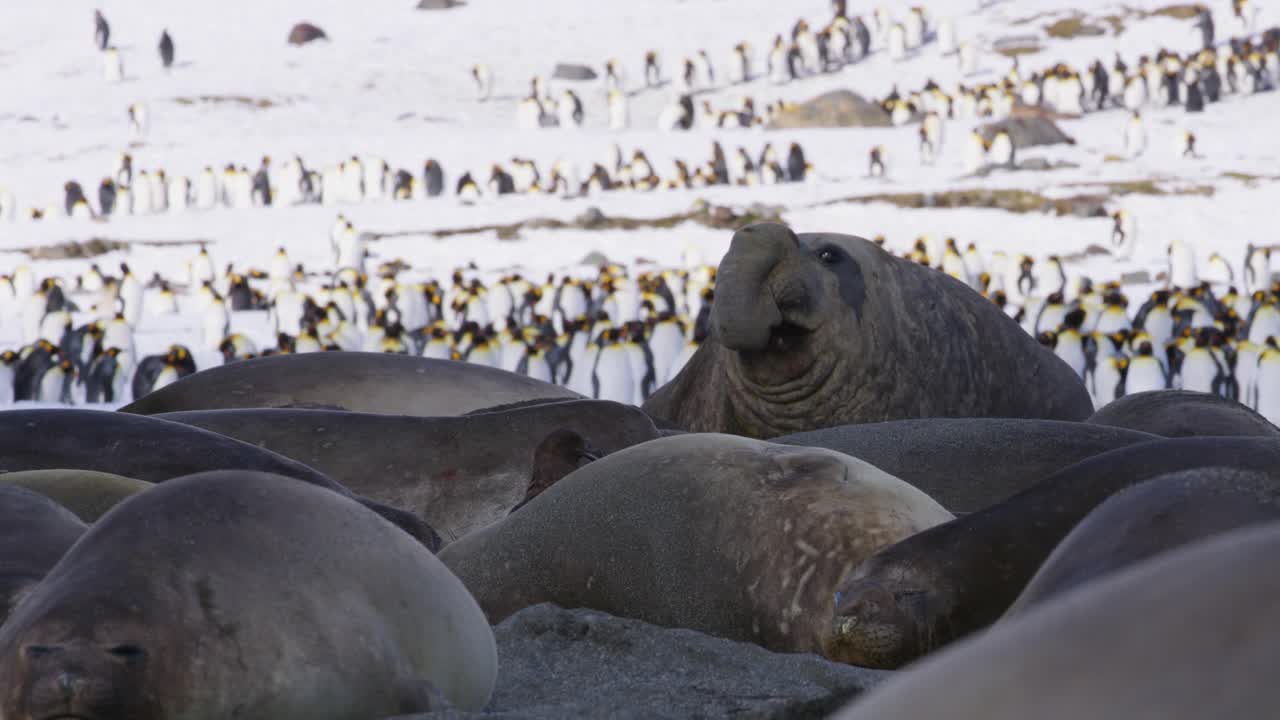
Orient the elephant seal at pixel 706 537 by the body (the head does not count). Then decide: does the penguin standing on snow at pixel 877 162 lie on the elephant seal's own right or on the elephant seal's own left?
on the elephant seal's own left

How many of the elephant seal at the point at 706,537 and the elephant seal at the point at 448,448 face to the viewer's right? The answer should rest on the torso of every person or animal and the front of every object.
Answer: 2

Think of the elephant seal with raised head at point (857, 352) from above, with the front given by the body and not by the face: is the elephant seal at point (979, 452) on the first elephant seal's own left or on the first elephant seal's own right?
on the first elephant seal's own left

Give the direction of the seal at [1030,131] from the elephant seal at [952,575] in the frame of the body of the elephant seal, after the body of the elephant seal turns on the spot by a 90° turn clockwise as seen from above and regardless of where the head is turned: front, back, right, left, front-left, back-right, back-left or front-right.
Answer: front-right

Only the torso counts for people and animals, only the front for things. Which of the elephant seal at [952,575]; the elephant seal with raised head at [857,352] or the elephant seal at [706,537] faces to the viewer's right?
the elephant seal at [706,537]

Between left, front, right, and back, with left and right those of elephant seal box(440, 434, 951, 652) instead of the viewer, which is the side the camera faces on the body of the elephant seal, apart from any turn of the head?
right

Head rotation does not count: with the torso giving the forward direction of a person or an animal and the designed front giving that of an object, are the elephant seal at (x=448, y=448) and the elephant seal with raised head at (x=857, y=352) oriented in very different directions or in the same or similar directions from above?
very different directions

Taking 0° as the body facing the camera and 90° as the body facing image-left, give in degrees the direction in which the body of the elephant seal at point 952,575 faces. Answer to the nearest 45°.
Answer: approximately 45°

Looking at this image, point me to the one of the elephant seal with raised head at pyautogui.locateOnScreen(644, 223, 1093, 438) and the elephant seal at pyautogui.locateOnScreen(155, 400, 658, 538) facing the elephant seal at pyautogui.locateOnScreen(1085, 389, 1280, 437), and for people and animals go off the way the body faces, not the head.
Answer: the elephant seal at pyautogui.locateOnScreen(155, 400, 658, 538)

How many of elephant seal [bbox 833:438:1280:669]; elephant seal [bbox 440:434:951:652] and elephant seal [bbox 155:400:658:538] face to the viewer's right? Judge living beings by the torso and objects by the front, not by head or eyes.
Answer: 2

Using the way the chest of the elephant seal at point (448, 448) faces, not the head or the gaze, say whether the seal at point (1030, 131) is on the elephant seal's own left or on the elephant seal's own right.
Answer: on the elephant seal's own left

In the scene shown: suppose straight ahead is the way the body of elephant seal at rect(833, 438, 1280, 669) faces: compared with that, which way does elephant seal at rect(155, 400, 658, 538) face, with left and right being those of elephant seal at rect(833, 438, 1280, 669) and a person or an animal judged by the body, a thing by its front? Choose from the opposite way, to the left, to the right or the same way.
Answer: the opposite way

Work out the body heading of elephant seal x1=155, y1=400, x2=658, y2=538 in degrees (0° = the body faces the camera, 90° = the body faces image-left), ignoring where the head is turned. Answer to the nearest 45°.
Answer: approximately 270°

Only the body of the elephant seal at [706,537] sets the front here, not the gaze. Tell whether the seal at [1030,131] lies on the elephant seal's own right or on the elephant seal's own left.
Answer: on the elephant seal's own left

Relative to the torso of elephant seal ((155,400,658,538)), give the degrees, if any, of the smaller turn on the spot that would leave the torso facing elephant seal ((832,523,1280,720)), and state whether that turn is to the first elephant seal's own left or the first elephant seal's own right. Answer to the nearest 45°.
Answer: approximately 90° to the first elephant seal's own right
